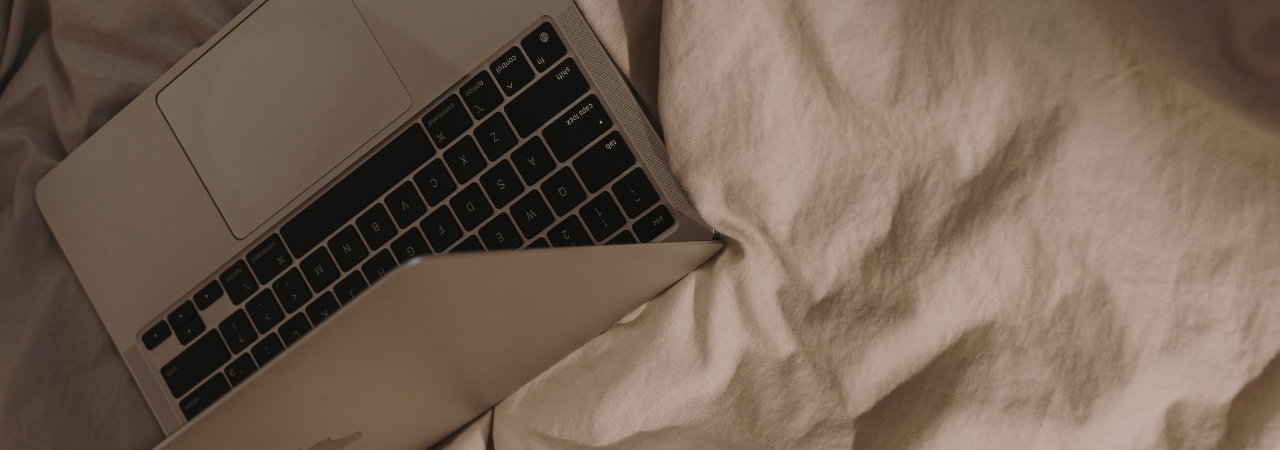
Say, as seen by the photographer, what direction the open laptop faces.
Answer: facing away from the viewer and to the left of the viewer
